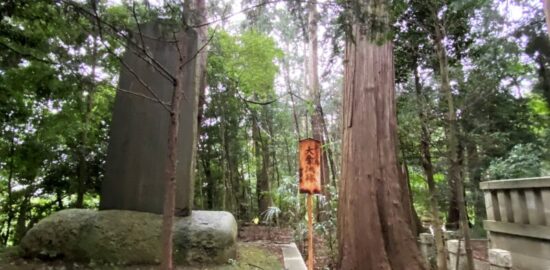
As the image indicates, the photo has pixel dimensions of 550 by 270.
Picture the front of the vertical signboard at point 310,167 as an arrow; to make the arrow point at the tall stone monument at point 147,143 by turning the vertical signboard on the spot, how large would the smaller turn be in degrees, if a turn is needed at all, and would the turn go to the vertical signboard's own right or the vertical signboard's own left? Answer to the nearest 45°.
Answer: approximately 90° to the vertical signboard's own right

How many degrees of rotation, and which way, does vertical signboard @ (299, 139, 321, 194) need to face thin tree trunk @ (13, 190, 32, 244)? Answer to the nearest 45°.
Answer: approximately 135° to its right

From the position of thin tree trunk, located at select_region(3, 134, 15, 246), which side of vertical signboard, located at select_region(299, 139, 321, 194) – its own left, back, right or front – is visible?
right

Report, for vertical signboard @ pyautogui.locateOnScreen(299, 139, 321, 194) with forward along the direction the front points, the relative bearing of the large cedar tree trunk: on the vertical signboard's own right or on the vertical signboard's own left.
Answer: on the vertical signboard's own left

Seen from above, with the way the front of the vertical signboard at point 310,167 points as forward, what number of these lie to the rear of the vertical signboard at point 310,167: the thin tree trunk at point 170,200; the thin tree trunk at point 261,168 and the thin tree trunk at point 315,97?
2

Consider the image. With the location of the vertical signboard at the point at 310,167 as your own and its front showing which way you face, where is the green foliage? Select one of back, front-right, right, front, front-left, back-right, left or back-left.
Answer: back-left

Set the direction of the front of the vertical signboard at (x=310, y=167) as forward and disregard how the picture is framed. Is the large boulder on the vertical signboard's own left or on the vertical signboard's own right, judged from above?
on the vertical signboard's own right

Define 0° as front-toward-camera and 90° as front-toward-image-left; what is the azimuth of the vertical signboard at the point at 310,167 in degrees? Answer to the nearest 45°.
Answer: approximately 0°

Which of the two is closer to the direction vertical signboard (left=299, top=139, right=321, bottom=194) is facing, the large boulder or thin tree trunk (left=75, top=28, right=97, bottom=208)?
the large boulder

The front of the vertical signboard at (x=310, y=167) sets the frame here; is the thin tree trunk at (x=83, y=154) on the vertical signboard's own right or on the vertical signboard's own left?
on the vertical signboard's own right

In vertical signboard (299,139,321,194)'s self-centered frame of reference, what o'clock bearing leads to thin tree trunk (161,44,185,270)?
The thin tree trunk is roughly at 1 o'clock from the vertical signboard.

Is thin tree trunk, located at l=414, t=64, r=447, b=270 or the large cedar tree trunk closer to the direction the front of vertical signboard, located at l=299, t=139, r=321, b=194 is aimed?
the large cedar tree trunk
